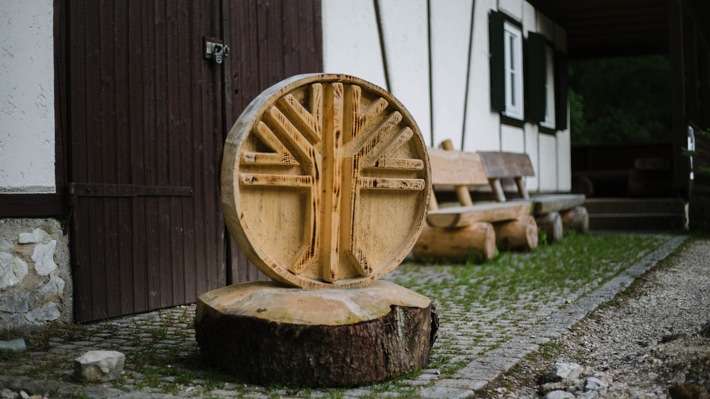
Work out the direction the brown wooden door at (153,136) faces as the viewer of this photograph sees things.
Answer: facing the viewer and to the right of the viewer

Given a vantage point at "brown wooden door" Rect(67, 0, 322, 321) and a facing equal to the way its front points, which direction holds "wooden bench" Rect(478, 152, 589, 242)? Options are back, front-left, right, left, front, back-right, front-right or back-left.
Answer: left

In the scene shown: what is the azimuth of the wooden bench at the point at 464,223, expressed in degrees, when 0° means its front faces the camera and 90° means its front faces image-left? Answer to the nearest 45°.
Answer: approximately 315°

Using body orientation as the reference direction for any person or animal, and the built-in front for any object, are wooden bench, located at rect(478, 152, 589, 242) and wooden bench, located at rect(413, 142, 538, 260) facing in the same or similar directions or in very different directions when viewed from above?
same or similar directions

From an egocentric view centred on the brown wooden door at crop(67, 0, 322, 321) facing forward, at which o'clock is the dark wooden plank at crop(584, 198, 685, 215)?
The dark wooden plank is roughly at 9 o'clock from the brown wooden door.

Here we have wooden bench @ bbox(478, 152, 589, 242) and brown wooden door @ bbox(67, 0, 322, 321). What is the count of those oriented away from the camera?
0

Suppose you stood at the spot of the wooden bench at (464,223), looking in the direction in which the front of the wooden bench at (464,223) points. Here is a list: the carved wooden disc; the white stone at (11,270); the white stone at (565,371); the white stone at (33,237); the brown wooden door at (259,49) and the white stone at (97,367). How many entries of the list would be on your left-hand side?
0

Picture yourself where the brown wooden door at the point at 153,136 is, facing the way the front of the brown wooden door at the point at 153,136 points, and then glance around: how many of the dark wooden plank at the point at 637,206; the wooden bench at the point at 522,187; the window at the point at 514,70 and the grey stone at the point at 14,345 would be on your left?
3

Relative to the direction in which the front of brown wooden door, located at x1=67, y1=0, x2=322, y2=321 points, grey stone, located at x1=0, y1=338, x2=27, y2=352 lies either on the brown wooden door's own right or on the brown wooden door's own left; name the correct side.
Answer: on the brown wooden door's own right

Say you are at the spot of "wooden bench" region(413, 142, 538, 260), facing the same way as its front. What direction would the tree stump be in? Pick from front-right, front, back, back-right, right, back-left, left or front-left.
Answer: front-right

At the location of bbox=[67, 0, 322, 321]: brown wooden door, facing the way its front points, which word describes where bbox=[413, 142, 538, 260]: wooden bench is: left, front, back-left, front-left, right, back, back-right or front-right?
left

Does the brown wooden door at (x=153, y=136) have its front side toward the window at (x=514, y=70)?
no

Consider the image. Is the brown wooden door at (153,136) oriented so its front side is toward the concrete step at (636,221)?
no

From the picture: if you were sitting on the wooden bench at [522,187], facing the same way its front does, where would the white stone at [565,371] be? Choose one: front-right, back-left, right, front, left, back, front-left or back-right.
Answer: front-right

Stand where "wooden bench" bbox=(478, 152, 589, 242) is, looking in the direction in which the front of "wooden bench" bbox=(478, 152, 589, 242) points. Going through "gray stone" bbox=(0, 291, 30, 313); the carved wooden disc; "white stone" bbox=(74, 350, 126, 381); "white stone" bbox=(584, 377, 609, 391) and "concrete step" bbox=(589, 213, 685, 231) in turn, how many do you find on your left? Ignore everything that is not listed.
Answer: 1

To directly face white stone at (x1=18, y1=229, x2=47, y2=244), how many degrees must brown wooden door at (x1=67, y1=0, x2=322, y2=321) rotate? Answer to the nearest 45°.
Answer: approximately 90° to its right

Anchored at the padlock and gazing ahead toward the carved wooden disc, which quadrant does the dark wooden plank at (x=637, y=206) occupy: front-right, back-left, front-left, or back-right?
back-left

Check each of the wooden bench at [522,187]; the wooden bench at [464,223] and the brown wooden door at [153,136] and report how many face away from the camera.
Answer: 0

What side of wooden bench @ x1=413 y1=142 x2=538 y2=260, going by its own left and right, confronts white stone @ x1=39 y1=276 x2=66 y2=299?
right

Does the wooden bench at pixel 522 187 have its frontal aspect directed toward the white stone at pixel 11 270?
no

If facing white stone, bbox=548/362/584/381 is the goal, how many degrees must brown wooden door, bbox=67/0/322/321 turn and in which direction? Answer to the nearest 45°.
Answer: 0° — it already faces it
